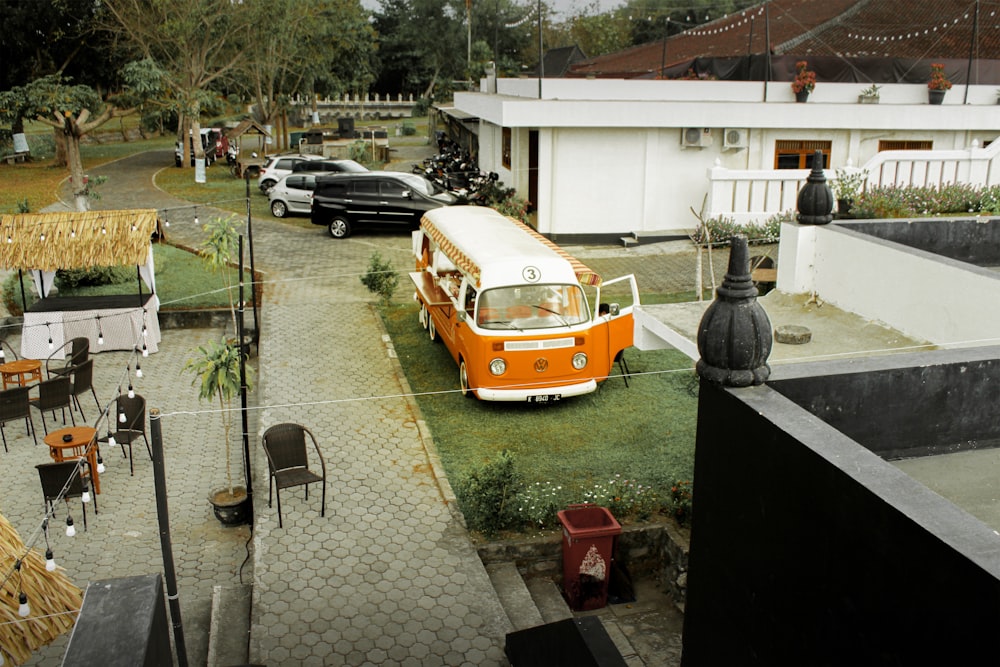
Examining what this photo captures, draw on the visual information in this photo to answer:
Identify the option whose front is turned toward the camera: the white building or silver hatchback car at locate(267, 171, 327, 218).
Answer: the white building

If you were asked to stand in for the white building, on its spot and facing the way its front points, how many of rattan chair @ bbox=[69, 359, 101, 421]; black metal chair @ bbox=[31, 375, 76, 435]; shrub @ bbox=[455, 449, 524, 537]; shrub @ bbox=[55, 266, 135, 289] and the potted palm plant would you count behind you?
0

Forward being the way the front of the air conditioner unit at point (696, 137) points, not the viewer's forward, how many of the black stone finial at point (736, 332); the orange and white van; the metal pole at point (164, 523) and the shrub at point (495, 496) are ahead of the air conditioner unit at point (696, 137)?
4

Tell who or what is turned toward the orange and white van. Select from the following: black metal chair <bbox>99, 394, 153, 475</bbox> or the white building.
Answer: the white building

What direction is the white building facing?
toward the camera

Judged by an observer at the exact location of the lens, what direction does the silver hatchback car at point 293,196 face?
facing to the right of the viewer

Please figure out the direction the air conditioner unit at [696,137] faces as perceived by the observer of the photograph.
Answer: facing the viewer

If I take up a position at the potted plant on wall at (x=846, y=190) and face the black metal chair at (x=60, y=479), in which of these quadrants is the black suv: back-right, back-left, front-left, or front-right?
front-right

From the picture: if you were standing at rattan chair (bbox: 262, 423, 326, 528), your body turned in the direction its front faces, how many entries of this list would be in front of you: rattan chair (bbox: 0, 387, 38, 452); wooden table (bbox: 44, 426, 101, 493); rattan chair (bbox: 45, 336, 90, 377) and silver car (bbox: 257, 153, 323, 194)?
0

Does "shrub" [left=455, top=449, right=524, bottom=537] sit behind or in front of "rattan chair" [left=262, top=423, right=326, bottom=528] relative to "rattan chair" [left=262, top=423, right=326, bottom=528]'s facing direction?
in front

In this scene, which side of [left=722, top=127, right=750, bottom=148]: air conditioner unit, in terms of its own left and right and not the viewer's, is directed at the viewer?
front

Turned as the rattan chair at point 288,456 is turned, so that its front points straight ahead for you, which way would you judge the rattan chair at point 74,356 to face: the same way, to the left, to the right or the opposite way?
to the right
